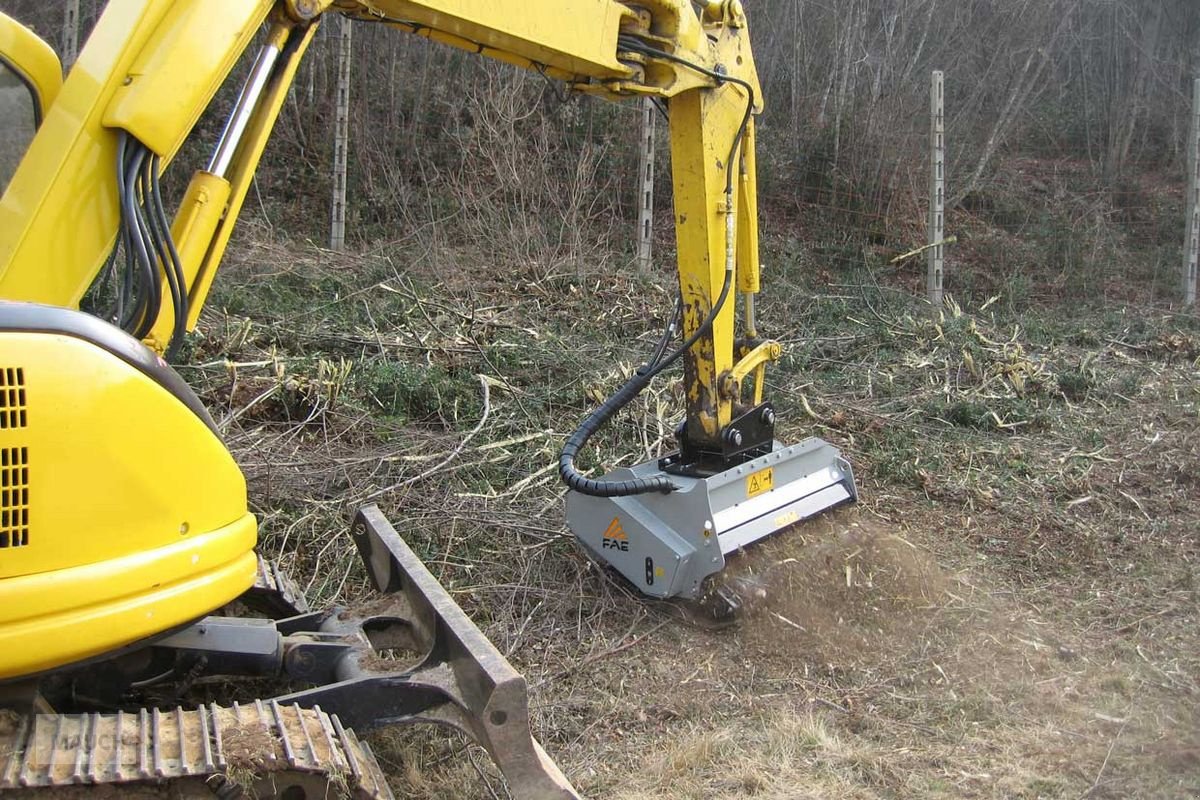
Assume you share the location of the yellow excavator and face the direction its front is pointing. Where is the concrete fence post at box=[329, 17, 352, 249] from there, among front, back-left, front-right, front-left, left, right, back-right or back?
left

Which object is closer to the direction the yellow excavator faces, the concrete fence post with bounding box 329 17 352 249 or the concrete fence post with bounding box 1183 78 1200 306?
the concrete fence post with bounding box 1183 78 1200 306

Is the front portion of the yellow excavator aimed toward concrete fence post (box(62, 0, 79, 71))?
no

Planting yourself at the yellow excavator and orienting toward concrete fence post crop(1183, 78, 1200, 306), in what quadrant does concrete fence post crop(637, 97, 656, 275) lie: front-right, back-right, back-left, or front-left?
front-left

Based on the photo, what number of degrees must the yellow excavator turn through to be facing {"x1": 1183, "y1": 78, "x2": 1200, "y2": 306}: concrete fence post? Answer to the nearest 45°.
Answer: approximately 45° to its left

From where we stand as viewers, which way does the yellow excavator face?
facing to the right of the viewer

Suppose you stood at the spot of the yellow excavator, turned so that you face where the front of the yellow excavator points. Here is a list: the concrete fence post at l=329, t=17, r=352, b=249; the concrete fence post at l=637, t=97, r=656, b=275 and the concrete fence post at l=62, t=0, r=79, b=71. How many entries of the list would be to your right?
0

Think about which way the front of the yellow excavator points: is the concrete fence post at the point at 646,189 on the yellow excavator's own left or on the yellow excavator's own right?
on the yellow excavator's own left

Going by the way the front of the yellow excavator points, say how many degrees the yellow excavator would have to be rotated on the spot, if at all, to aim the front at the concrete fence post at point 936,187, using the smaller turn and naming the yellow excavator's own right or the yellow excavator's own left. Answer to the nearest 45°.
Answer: approximately 45° to the yellow excavator's own left
